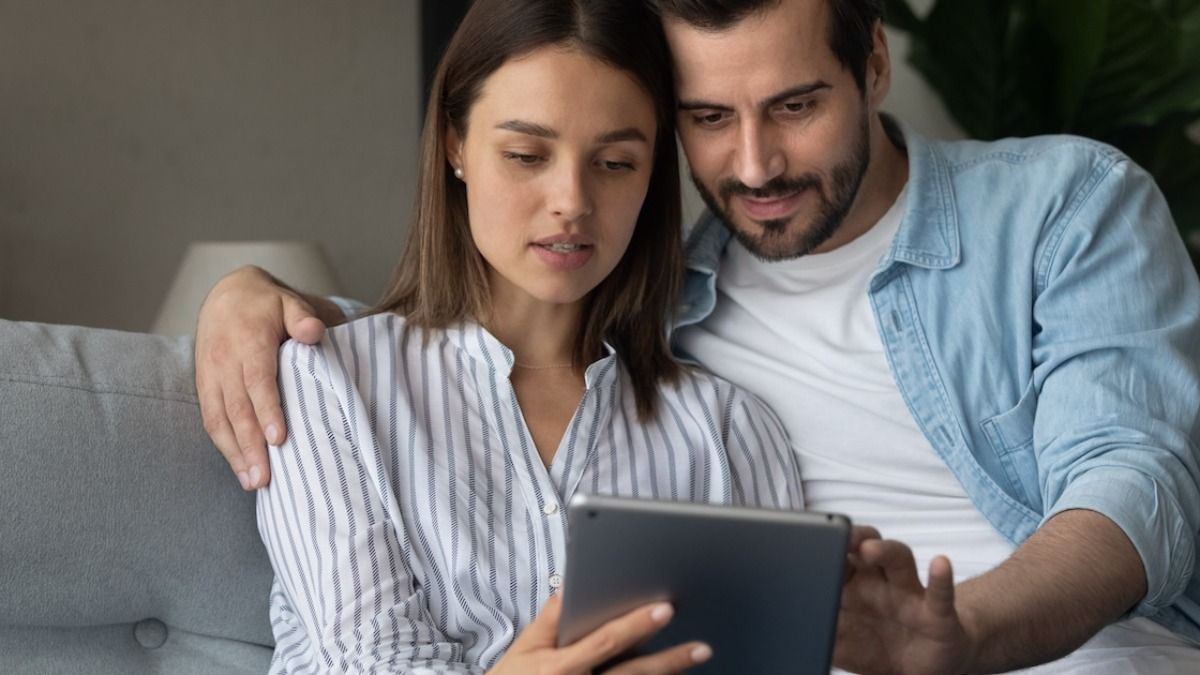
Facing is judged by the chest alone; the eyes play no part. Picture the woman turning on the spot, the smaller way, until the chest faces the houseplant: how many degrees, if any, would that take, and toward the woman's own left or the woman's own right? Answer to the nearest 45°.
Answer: approximately 135° to the woman's own left

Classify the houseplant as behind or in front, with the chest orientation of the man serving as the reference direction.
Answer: behind

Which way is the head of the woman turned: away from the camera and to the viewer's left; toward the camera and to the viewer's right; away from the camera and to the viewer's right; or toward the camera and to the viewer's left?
toward the camera and to the viewer's right

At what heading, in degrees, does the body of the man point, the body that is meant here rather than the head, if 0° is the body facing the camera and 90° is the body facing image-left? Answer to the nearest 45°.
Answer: approximately 45°
